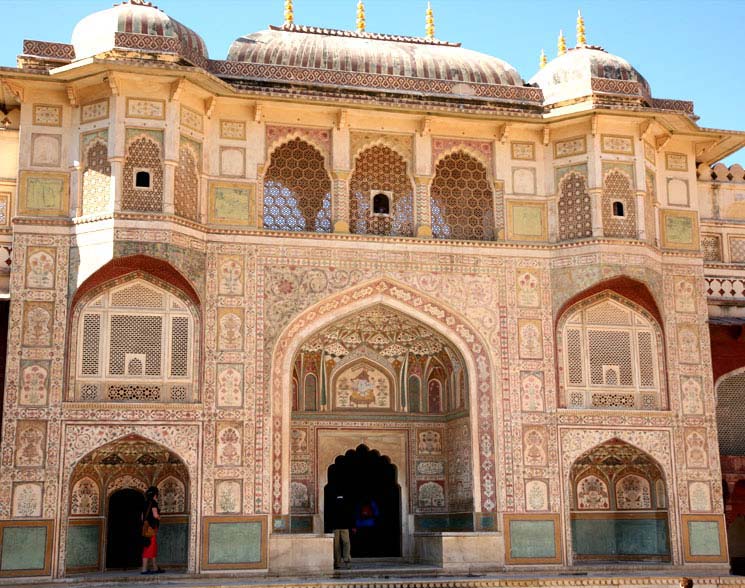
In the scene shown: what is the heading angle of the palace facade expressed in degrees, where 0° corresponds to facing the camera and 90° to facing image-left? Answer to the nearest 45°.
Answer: approximately 0°
